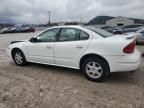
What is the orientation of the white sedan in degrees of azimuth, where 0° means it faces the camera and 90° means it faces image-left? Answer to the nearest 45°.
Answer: approximately 135°
